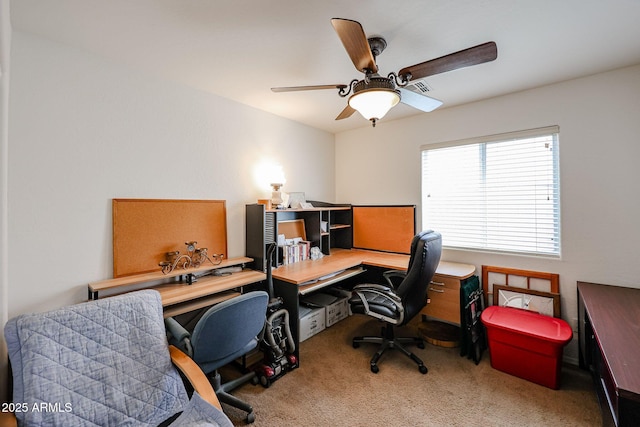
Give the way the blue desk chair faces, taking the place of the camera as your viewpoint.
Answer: facing away from the viewer and to the left of the viewer

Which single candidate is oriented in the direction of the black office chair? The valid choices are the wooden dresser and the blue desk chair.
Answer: the wooden dresser

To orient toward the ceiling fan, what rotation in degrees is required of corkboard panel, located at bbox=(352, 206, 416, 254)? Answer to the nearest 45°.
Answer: approximately 45° to its left

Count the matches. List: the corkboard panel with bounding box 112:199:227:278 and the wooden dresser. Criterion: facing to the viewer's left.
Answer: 1

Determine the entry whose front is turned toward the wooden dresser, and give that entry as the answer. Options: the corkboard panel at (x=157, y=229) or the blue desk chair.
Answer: the corkboard panel

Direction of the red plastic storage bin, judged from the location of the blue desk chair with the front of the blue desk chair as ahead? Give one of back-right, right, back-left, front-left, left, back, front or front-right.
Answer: back-right

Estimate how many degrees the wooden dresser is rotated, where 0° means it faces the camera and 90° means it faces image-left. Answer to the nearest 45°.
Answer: approximately 90°

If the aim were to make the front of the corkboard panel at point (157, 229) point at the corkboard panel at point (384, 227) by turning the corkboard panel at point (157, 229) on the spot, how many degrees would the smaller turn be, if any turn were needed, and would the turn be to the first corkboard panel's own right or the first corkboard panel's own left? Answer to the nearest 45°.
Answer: approximately 45° to the first corkboard panel's own left
